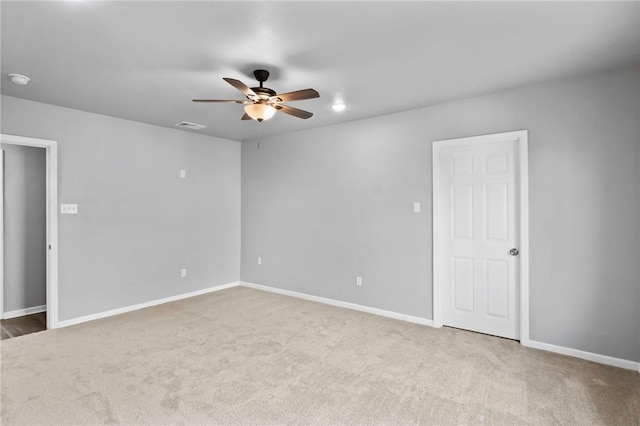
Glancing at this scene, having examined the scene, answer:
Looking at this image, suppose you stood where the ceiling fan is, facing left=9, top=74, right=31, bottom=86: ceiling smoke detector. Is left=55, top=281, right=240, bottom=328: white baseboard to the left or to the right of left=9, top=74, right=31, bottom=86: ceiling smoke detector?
right

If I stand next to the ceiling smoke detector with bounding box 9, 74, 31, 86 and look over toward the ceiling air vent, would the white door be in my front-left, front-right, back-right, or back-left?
front-right

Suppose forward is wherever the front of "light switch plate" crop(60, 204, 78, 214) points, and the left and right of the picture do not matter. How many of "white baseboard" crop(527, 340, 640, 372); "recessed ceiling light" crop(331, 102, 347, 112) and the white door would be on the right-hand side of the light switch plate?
0

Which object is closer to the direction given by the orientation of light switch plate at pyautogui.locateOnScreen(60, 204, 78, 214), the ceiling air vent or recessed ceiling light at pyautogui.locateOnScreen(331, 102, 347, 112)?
the recessed ceiling light

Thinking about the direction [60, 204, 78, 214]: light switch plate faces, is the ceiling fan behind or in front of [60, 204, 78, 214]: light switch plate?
in front

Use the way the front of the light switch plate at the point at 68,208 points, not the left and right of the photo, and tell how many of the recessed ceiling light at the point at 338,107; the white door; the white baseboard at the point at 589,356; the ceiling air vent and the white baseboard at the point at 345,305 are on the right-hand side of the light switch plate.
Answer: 0

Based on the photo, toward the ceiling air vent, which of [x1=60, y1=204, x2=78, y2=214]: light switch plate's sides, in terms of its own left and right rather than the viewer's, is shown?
left

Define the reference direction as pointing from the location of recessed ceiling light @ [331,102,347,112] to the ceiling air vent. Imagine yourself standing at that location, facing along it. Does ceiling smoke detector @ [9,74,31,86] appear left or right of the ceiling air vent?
left

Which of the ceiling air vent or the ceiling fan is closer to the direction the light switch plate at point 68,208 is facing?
the ceiling fan

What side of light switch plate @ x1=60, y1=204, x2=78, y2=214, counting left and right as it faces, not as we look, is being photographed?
front

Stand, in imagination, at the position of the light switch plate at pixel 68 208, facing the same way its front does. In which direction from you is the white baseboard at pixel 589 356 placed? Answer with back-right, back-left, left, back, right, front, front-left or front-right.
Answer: front-left
